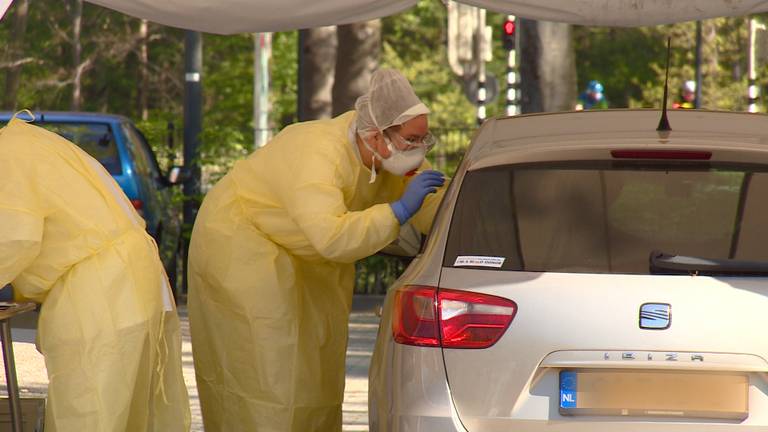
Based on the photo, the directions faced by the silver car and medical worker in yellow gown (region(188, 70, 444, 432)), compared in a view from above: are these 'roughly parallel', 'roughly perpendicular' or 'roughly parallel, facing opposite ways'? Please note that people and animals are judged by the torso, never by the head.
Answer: roughly perpendicular

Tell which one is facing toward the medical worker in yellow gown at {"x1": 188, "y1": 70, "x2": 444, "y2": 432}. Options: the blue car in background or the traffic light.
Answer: the traffic light

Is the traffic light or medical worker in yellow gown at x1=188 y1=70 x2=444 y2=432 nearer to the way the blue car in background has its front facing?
the traffic light

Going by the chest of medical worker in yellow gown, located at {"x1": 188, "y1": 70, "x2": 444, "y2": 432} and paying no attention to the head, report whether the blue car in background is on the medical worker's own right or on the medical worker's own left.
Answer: on the medical worker's own left

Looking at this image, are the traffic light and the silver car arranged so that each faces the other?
yes

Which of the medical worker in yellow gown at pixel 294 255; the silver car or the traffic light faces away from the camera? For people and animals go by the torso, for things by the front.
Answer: the silver car

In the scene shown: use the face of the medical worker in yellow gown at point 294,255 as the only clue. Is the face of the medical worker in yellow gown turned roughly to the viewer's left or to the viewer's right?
to the viewer's right

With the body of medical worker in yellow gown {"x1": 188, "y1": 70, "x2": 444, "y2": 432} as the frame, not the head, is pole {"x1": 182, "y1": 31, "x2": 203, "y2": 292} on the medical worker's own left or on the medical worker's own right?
on the medical worker's own left

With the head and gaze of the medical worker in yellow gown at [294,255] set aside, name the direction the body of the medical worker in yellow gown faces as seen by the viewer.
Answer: to the viewer's right

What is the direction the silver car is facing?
away from the camera

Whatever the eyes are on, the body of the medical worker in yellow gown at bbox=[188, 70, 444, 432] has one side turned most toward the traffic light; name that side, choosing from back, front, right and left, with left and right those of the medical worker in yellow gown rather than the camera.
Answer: left
